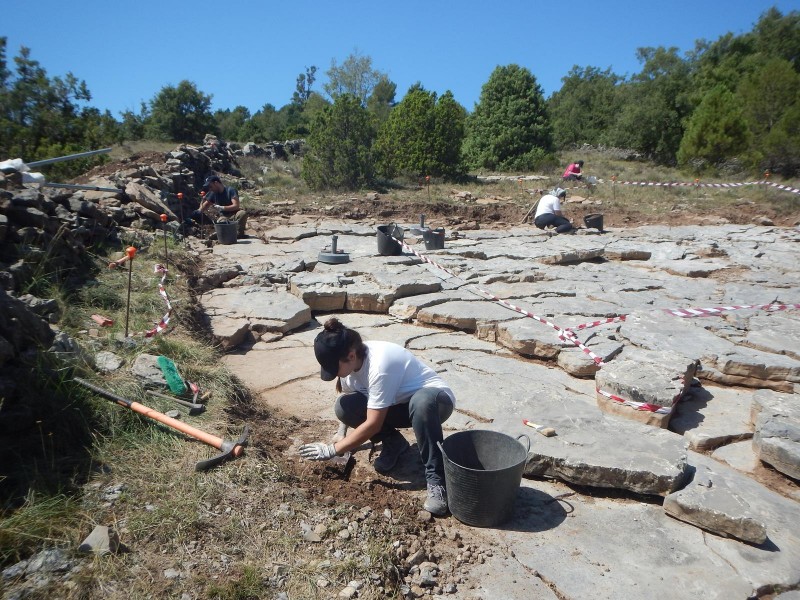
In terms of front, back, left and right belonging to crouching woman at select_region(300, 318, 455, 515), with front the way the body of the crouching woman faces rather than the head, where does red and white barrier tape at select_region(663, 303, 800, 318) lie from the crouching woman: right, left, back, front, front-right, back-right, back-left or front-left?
back

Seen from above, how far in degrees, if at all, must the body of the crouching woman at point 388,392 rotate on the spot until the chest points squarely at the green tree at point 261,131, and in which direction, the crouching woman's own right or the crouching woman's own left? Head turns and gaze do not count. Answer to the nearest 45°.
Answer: approximately 135° to the crouching woman's own right

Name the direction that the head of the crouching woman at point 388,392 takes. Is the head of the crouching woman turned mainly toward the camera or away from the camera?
toward the camera

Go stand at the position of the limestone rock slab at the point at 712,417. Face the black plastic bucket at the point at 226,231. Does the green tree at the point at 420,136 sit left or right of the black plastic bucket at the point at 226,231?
right

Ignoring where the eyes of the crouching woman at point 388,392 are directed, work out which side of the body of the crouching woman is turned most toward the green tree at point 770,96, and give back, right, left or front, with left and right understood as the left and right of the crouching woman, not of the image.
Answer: back

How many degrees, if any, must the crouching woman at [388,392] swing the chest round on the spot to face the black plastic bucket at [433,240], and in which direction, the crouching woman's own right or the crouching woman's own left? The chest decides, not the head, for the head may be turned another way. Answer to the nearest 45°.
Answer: approximately 135° to the crouching woman's own right

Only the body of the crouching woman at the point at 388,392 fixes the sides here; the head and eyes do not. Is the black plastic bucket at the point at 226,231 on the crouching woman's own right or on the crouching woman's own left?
on the crouching woman's own right

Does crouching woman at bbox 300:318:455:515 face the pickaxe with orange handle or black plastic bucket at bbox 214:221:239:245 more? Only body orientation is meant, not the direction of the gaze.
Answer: the pickaxe with orange handle

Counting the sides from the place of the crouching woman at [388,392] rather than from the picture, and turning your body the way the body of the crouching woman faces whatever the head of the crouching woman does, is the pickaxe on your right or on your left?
on your right

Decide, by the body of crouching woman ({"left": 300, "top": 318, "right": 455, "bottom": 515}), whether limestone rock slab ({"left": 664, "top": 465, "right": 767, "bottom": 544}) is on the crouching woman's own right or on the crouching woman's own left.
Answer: on the crouching woman's own left

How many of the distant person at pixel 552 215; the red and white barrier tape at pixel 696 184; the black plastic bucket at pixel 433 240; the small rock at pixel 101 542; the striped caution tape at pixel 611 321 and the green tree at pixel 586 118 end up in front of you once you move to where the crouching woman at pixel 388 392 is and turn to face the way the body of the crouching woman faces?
1

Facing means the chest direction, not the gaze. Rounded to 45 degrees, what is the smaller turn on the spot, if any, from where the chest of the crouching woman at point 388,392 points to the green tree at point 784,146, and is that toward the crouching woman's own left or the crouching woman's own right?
approximately 180°

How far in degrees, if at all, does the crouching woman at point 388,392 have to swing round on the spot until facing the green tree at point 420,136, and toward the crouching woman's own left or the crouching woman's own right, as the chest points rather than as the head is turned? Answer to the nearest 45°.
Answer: approximately 135° to the crouching woman's own right

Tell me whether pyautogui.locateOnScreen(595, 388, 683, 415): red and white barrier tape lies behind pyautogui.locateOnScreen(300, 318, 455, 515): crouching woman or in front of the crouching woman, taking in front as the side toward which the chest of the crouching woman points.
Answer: behind

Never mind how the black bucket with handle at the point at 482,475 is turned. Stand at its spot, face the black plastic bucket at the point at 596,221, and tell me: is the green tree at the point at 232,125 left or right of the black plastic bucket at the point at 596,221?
left

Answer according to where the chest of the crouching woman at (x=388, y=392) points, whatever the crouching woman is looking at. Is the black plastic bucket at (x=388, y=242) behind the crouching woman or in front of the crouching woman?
behind

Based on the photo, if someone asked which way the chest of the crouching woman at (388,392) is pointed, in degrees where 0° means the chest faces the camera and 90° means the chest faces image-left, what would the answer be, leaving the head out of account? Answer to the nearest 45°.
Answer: approximately 45°
